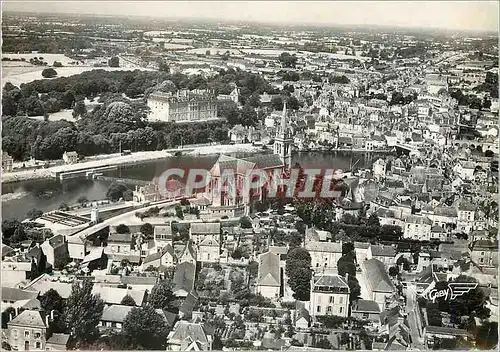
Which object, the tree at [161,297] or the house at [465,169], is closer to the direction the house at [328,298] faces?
the tree

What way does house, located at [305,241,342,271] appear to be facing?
toward the camera

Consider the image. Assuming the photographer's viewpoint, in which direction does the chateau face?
facing the viewer and to the right of the viewer

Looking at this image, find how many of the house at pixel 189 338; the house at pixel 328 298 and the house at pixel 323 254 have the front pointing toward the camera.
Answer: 3

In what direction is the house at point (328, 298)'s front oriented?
toward the camera

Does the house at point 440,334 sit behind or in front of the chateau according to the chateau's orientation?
in front

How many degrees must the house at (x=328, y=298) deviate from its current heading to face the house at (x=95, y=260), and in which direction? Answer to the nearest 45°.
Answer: approximately 90° to its right
